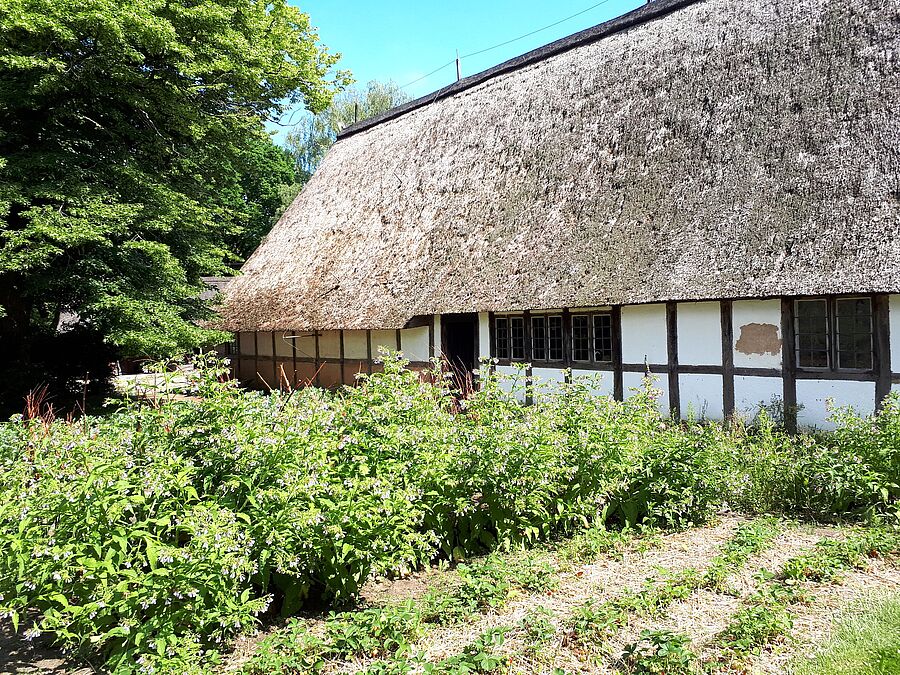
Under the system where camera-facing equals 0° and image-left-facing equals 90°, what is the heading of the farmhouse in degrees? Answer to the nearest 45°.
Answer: approximately 45°

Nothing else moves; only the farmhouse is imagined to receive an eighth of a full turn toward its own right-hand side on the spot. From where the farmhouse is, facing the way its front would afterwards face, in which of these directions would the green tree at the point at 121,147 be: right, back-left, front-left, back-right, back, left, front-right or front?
front

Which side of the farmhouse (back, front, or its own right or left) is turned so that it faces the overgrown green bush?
front

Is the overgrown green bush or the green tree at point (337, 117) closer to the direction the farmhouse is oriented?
the overgrown green bush

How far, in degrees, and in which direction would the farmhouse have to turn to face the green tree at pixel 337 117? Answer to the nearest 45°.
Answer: approximately 90° to its right
